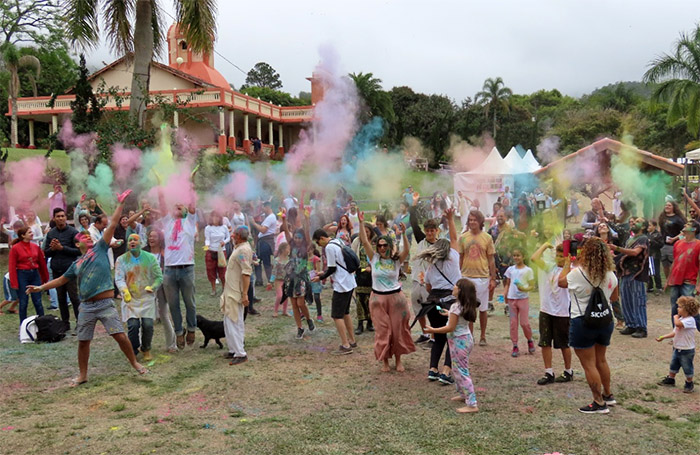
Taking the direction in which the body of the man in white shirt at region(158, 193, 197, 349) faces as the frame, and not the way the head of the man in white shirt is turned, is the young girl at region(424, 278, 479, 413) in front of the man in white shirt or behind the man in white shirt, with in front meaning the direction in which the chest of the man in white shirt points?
in front

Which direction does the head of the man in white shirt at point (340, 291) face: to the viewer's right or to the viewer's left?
to the viewer's left

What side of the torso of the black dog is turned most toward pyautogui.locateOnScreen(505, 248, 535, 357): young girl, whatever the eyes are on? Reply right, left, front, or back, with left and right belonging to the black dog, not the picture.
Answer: back

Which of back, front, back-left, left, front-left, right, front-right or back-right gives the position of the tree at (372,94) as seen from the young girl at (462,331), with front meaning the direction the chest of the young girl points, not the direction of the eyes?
right

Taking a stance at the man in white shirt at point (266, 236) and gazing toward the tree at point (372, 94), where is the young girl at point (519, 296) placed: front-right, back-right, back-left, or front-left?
back-right

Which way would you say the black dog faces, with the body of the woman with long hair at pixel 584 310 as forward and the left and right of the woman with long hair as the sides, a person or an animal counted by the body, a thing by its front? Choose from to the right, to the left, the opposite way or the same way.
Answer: to the left

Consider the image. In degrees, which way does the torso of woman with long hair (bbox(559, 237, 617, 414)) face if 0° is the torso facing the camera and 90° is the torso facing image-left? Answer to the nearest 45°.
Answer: approximately 135°

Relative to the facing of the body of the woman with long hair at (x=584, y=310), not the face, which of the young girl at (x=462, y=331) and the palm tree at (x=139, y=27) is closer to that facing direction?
the palm tree

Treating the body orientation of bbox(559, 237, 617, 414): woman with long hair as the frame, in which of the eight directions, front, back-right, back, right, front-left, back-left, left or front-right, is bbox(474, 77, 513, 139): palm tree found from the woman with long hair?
front-right

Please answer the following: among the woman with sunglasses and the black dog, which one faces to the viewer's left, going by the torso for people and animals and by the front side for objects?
the black dog

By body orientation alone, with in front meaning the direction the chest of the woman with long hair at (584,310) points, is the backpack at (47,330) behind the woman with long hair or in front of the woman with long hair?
in front
